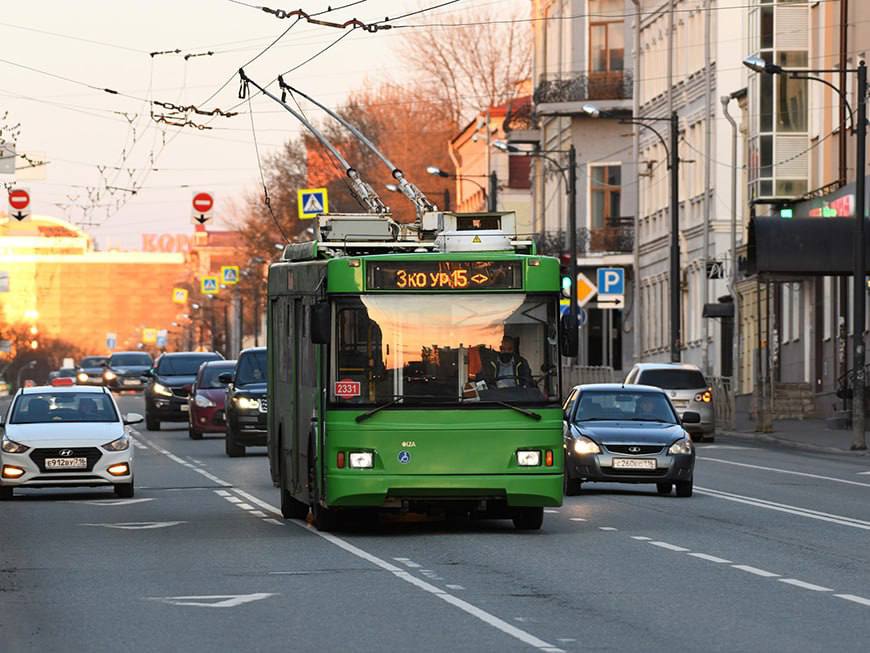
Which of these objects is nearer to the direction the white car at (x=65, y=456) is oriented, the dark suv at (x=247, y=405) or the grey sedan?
the grey sedan

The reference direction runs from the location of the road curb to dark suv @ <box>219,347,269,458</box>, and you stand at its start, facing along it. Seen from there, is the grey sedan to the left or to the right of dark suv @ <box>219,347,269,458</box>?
left

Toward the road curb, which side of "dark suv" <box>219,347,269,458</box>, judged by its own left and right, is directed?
left

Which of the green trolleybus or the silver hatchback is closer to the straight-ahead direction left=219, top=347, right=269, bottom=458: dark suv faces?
the green trolleybus

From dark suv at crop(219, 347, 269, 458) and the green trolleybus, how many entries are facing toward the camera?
2

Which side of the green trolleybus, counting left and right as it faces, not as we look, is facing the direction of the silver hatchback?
back

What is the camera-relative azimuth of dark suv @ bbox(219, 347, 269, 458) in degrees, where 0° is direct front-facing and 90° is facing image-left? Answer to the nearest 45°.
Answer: approximately 0°
